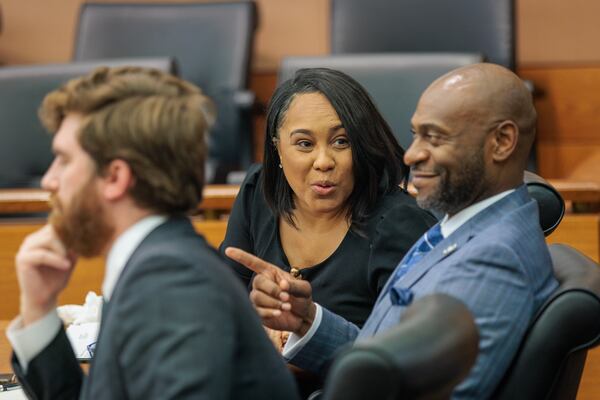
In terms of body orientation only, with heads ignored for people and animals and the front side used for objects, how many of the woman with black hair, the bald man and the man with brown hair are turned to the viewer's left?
2

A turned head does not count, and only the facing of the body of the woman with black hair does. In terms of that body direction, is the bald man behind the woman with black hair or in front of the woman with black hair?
in front

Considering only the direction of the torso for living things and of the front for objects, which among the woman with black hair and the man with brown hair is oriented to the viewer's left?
the man with brown hair

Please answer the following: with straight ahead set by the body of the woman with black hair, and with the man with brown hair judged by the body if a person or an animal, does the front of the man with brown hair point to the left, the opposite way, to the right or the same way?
to the right

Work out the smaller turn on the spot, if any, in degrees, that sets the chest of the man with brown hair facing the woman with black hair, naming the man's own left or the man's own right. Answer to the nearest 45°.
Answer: approximately 135° to the man's own right

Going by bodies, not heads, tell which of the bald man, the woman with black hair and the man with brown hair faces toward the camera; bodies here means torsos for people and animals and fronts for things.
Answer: the woman with black hair

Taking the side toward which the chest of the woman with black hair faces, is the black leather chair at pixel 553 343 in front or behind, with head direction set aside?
in front

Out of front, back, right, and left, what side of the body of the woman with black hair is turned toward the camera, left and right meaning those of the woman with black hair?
front

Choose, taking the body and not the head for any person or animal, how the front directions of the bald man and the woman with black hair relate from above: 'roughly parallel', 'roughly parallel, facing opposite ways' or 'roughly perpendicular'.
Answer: roughly perpendicular

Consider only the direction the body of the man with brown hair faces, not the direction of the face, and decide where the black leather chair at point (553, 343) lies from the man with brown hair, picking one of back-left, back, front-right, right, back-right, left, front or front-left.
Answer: back

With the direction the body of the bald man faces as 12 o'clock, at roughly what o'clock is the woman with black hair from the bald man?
The woman with black hair is roughly at 2 o'clock from the bald man.

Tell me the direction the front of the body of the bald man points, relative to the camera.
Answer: to the viewer's left

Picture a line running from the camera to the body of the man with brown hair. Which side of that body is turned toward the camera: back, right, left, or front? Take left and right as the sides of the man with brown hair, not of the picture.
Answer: left

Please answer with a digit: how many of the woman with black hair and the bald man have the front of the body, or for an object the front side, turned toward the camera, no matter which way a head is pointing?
1

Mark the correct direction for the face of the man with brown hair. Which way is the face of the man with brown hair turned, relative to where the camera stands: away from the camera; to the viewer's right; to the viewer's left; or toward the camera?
to the viewer's left
